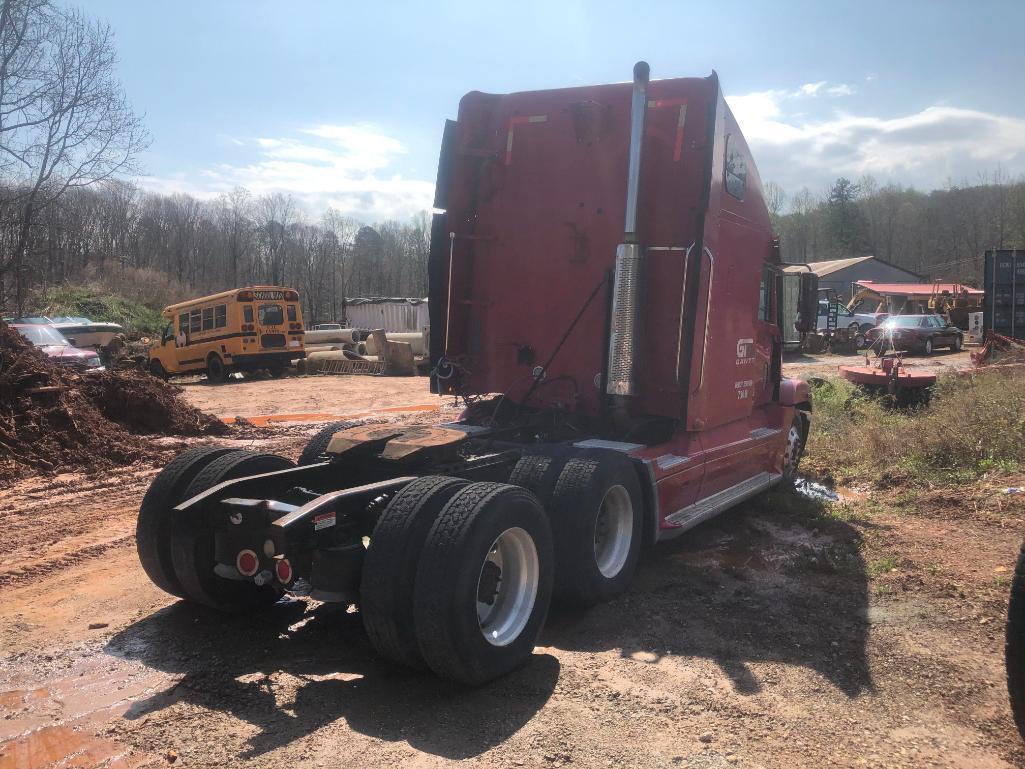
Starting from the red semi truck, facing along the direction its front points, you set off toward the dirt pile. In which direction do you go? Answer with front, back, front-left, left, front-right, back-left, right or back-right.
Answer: left

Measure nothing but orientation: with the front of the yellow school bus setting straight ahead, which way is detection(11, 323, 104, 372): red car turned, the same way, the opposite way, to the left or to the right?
the opposite way

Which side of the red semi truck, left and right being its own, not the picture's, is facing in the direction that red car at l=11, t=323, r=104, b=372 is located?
left

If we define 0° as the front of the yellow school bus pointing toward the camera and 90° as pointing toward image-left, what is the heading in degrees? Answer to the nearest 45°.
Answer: approximately 135°

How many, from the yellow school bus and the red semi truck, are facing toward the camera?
0

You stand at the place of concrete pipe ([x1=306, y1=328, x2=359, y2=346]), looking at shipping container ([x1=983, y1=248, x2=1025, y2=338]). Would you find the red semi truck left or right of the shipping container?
right

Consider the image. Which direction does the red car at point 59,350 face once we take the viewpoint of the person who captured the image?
facing the viewer and to the right of the viewer

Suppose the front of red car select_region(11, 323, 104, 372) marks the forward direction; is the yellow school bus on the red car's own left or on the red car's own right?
on the red car's own left

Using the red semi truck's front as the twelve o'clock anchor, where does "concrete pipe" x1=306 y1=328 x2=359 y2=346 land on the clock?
The concrete pipe is roughly at 10 o'clock from the red semi truck.

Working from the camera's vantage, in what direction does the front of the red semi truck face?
facing away from the viewer and to the right of the viewer
